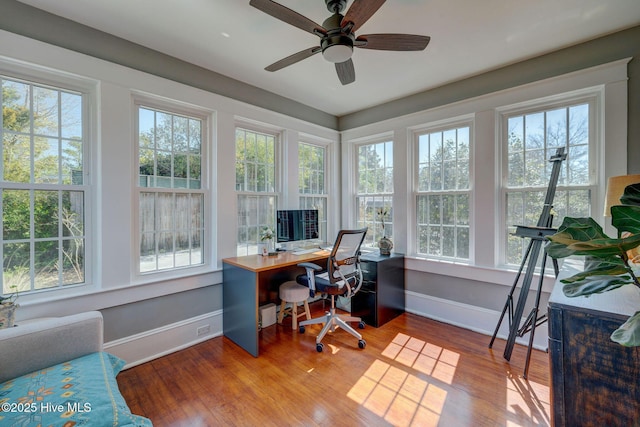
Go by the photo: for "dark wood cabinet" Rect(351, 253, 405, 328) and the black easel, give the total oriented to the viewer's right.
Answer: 0

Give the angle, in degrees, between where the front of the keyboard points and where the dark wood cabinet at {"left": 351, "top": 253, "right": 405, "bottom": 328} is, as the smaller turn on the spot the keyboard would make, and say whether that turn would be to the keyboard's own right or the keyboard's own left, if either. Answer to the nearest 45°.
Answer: approximately 45° to the keyboard's own left

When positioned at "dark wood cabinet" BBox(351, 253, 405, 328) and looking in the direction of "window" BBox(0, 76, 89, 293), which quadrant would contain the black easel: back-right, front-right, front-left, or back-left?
back-left

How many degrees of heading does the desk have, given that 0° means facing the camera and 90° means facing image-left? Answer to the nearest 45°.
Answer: approximately 315°

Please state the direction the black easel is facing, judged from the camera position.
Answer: facing the viewer and to the left of the viewer

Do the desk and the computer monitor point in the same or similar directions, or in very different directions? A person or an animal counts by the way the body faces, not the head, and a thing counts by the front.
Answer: same or similar directions

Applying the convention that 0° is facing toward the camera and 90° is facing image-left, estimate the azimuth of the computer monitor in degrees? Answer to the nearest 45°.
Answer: approximately 315°

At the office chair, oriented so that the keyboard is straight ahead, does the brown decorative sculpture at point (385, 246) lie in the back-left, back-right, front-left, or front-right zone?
front-right

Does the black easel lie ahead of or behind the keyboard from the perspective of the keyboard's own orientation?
ahead

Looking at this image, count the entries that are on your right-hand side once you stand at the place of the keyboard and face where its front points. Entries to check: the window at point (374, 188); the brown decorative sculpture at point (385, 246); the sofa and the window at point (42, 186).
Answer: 2

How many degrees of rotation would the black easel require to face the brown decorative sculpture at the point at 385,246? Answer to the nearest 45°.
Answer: approximately 45° to its right

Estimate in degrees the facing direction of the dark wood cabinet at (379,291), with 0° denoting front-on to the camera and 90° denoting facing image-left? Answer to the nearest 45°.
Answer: approximately 45°
